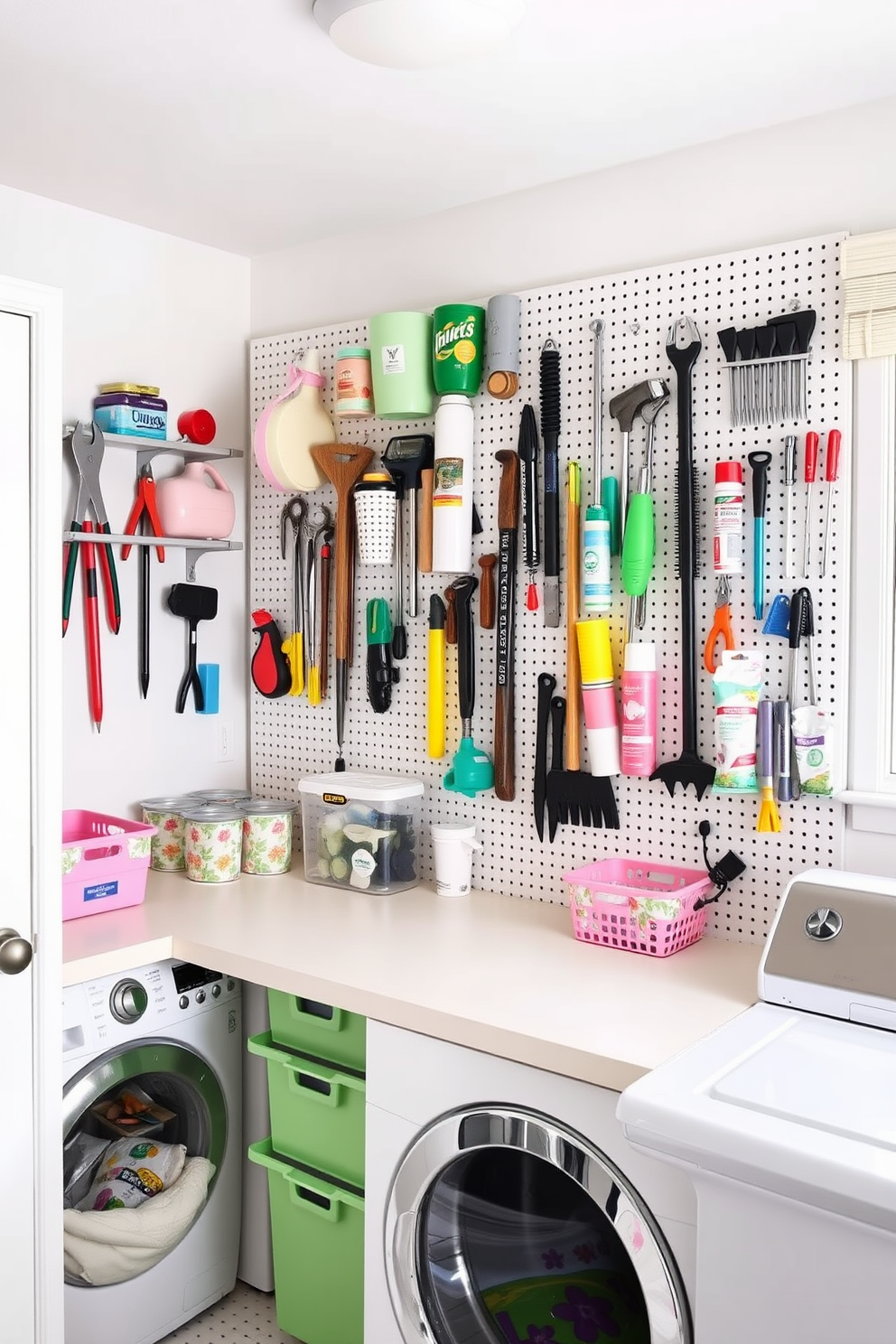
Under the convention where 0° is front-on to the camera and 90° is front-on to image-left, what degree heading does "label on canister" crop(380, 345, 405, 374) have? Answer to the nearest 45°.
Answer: approximately 0°

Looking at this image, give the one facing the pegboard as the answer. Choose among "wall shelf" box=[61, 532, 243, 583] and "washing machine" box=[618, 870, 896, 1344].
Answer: the wall shelf

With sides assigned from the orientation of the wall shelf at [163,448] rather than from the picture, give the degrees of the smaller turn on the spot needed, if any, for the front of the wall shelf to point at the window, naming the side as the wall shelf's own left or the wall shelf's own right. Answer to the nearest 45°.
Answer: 0° — it already faces it

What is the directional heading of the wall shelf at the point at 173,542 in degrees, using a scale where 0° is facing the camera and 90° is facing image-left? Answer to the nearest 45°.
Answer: approximately 315°

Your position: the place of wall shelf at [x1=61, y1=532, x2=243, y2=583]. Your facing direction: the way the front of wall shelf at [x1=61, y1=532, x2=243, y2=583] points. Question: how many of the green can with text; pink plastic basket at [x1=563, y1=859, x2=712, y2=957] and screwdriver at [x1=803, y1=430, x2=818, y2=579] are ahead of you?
3

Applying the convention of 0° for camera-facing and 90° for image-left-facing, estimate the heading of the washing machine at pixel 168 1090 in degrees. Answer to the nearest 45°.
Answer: approximately 315°

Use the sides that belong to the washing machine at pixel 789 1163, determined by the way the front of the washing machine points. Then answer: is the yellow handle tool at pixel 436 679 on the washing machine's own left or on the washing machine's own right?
on the washing machine's own right

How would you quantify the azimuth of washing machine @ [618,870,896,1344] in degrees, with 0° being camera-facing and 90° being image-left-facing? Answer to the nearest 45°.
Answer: approximately 45°

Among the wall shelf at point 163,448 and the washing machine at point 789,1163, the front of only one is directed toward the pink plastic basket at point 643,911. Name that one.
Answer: the wall shelf
